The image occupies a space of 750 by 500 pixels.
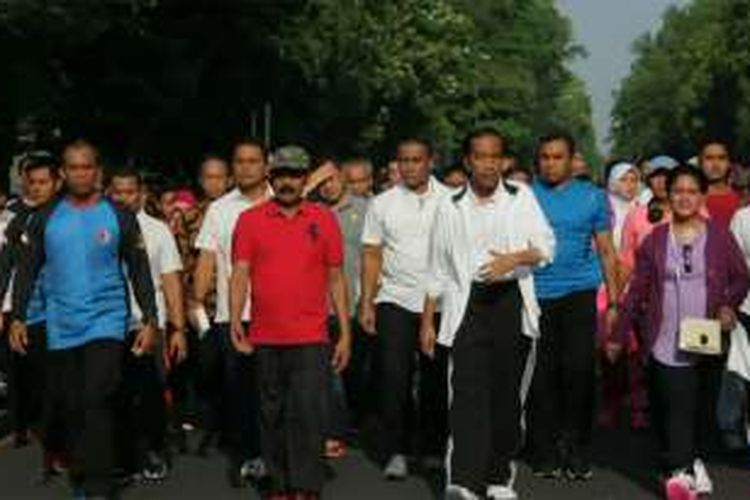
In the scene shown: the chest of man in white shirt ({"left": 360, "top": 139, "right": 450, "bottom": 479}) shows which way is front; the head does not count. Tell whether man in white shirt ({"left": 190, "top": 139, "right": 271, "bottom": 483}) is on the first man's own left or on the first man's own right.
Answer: on the first man's own right

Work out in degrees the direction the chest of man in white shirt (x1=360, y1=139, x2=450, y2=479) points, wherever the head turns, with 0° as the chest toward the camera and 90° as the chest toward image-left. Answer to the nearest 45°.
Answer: approximately 0°

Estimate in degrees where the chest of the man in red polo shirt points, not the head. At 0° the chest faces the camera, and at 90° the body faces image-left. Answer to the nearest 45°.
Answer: approximately 0°

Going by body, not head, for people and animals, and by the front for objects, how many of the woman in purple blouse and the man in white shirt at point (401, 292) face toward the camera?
2
